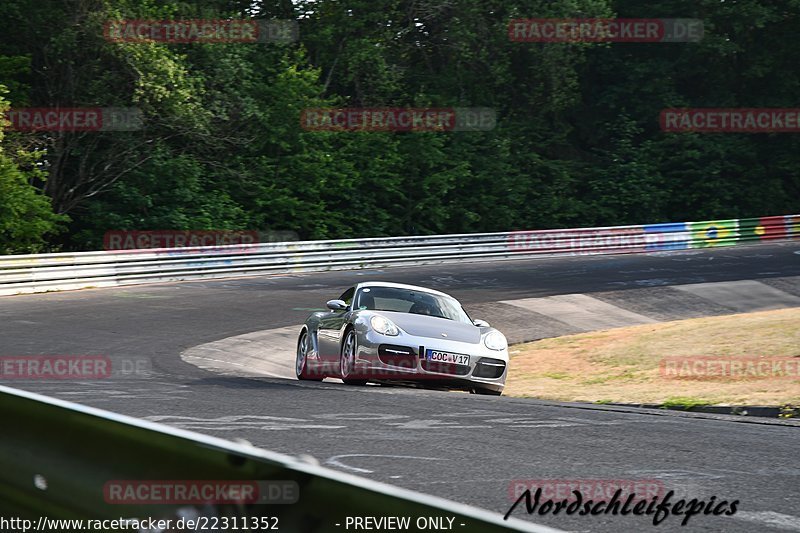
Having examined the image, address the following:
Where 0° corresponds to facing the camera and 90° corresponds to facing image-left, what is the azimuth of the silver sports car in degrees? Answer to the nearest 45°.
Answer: approximately 315°

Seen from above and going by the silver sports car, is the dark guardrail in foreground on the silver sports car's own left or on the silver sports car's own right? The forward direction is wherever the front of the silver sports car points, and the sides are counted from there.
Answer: on the silver sports car's own right

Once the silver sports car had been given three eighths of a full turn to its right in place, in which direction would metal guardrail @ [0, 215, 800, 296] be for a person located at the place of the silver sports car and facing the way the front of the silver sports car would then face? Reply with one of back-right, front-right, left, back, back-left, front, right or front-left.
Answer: right
